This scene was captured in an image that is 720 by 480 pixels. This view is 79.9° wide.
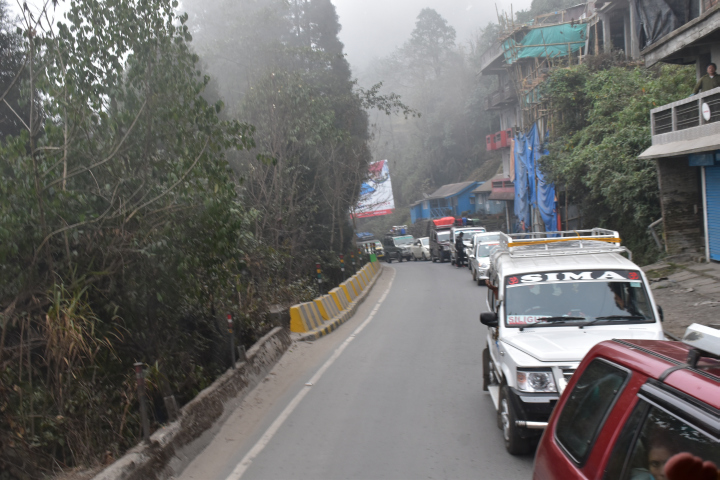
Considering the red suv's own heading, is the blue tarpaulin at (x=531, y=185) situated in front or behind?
behind

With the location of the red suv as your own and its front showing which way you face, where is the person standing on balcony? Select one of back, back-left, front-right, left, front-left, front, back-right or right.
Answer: back-left

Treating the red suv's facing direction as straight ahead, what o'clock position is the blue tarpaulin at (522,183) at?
The blue tarpaulin is roughly at 7 o'clock from the red suv.

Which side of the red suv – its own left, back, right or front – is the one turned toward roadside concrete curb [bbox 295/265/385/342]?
back

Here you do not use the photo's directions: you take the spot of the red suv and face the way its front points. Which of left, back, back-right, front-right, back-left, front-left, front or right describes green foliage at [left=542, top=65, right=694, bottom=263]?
back-left

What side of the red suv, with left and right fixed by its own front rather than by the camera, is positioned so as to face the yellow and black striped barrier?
back

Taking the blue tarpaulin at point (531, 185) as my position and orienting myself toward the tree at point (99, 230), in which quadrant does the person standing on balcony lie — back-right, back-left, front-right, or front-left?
front-left

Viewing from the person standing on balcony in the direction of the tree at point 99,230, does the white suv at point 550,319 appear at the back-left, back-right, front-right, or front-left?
front-left

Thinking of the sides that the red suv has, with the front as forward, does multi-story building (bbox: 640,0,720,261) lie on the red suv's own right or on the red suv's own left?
on the red suv's own left

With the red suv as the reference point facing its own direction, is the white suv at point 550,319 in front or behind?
behind

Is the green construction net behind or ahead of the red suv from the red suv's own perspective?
behind
